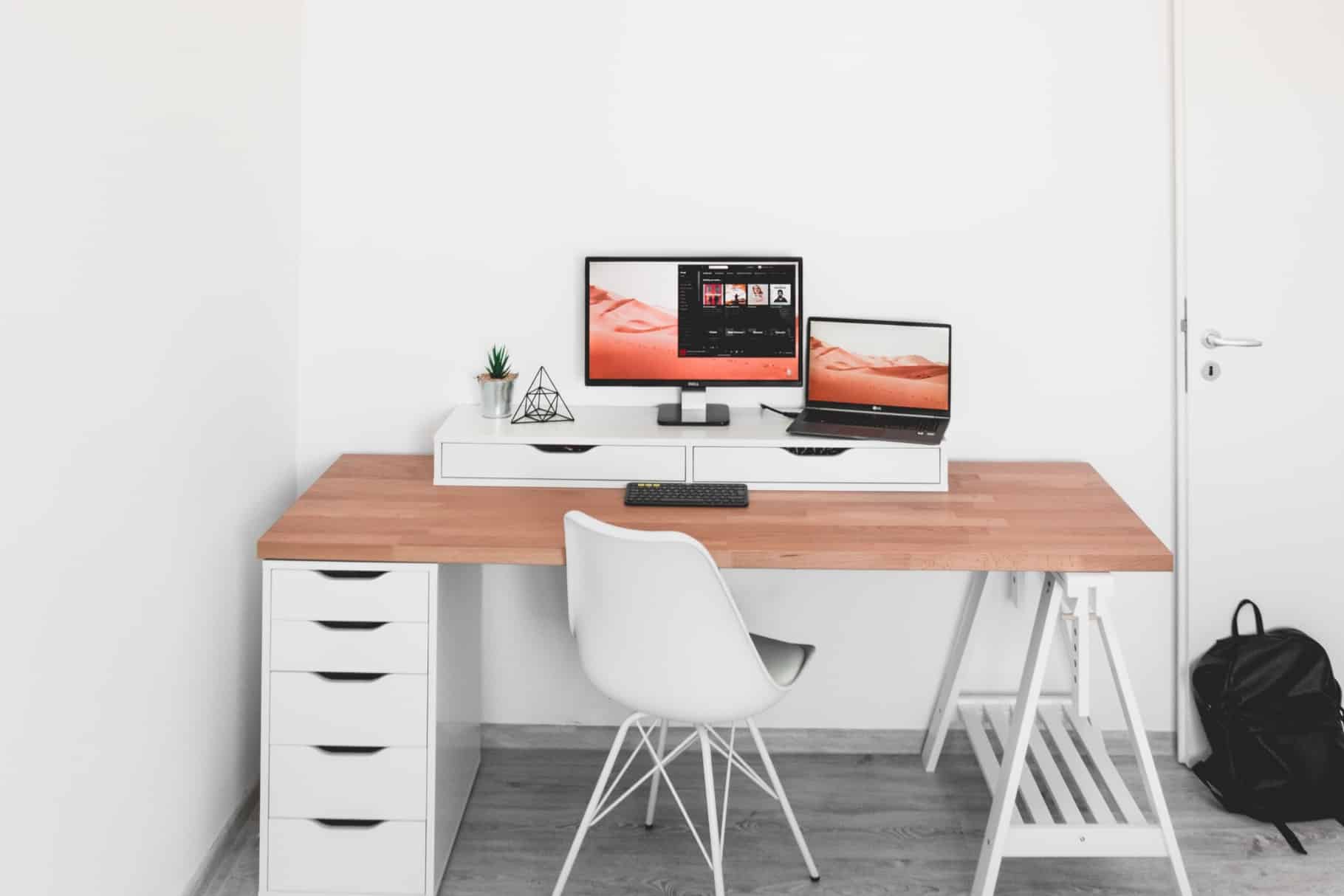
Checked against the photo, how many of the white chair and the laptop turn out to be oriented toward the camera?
1

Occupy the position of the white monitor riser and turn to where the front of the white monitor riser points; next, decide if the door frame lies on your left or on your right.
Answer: on your left

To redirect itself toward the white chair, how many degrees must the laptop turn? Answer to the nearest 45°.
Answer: approximately 45° to its right

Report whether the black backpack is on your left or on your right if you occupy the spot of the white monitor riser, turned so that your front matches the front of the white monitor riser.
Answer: on your left

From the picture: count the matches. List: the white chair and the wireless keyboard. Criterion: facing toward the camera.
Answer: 1
